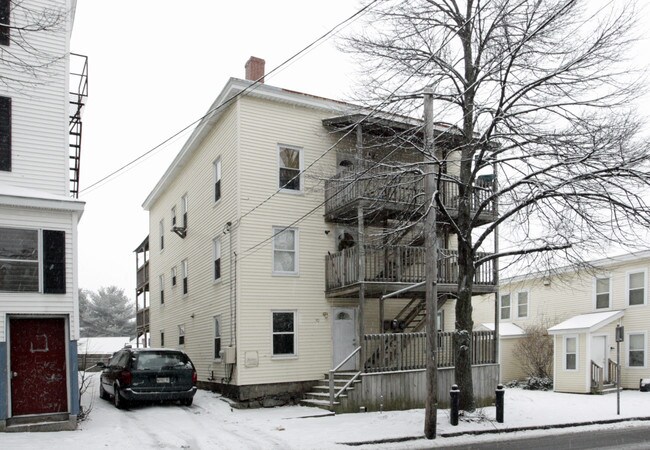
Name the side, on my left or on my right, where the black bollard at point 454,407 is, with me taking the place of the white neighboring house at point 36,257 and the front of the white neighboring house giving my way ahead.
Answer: on my left

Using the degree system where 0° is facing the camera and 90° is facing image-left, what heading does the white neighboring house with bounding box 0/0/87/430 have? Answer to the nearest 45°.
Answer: approximately 0°

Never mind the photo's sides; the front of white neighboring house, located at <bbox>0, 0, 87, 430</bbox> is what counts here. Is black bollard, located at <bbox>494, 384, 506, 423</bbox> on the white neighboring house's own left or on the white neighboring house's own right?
on the white neighboring house's own left
